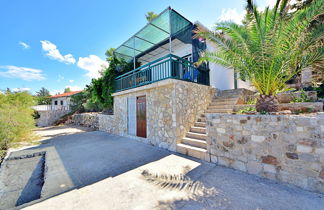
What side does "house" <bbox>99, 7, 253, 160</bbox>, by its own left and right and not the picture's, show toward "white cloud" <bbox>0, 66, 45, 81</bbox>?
right

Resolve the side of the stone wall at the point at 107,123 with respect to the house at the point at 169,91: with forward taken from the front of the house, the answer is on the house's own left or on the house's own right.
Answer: on the house's own right

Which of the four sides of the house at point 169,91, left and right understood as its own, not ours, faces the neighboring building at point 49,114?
right

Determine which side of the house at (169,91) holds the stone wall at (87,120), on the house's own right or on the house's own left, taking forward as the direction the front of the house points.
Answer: on the house's own right

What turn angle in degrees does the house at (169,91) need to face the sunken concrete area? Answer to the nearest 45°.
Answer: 0° — it already faces it

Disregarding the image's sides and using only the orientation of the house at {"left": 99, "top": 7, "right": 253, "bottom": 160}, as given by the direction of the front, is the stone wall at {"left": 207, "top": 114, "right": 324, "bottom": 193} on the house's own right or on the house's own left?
on the house's own left

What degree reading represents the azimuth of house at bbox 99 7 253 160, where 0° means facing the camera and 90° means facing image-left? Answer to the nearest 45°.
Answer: approximately 45°
